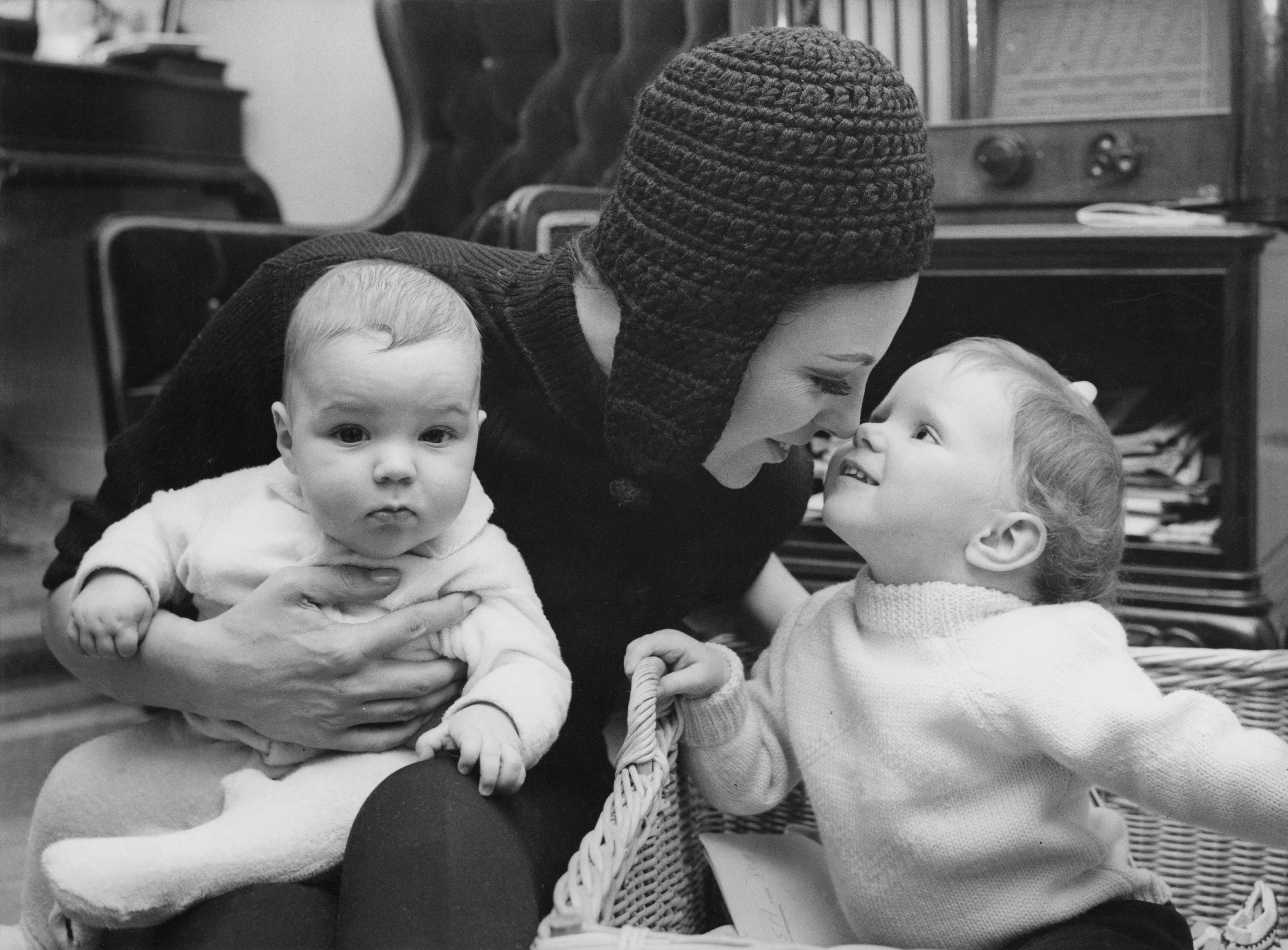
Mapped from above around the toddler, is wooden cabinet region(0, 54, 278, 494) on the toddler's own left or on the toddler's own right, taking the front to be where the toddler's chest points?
on the toddler's own right

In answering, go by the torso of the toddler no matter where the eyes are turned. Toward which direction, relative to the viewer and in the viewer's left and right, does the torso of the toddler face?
facing the viewer and to the left of the viewer

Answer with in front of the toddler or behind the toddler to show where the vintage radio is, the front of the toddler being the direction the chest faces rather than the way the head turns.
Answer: behind

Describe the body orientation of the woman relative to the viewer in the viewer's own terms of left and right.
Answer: facing the viewer and to the right of the viewer

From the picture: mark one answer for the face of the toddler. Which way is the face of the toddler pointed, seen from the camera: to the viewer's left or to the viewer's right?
to the viewer's left

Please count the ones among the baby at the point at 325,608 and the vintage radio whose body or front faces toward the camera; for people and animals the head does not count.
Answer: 2

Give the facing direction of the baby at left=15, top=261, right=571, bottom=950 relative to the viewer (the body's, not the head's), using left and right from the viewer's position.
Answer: facing the viewer

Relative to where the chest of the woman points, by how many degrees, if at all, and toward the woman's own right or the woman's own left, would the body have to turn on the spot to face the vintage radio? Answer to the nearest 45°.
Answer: approximately 90° to the woman's own left
